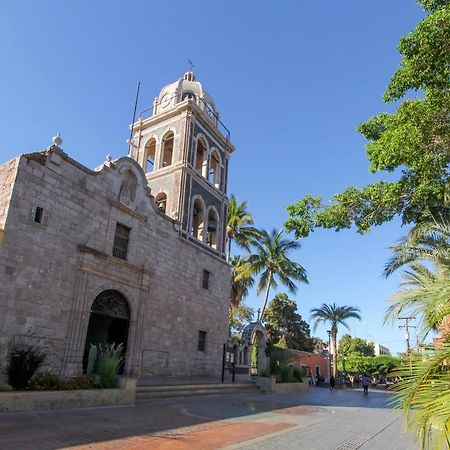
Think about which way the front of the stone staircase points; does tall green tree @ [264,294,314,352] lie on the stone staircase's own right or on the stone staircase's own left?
on the stone staircase's own left

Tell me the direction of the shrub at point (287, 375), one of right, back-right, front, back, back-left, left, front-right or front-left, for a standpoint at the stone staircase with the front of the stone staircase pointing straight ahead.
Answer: left

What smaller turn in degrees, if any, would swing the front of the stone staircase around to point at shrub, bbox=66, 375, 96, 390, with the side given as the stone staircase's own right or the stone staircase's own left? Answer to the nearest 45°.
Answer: approximately 90° to the stone staircase's own right

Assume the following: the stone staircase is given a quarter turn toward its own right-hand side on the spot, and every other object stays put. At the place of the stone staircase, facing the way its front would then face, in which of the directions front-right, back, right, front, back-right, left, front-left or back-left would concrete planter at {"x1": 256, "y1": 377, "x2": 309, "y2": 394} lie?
back

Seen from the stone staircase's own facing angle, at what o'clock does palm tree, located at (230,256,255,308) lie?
The palm tree is roughly at 8 o'clock from the stone staircase.

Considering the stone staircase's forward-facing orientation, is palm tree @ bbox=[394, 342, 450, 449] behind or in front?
in front

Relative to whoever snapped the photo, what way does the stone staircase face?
facing the viewer and to the right of the viewer

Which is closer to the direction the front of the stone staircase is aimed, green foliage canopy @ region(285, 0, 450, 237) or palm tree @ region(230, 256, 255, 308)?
the green foliage canopy

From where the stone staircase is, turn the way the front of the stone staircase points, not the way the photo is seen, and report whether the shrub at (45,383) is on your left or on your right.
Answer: on your right

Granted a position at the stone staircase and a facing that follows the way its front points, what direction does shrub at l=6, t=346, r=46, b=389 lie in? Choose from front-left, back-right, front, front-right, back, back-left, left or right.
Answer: right

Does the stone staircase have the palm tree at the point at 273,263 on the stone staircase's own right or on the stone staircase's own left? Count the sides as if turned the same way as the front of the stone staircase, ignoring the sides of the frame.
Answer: on the stone staircase's own left

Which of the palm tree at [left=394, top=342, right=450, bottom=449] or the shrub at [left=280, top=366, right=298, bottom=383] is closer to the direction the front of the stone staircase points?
the palm tree

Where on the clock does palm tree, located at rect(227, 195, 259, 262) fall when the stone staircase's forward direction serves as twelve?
The palm tree is roughly at 8 o'clock from the stone staircase.

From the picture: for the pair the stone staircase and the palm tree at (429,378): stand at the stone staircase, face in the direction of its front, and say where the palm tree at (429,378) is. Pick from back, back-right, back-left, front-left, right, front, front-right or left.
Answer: front-right
